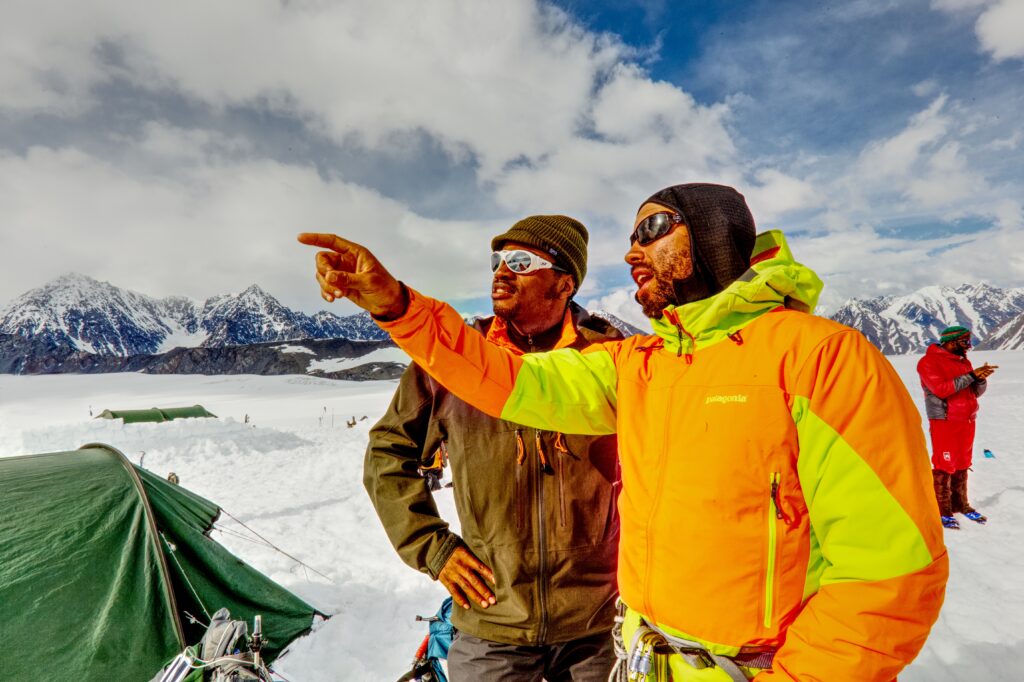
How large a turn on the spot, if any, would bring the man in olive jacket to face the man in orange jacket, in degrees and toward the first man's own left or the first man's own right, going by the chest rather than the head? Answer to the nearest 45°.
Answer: approximately 45° to the first man's own left

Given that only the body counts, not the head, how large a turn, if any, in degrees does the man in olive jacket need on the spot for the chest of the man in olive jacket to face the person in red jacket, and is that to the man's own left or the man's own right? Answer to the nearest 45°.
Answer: approximately 135° to the man's own left

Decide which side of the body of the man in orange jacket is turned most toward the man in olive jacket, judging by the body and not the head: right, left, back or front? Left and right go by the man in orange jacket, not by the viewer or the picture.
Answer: right

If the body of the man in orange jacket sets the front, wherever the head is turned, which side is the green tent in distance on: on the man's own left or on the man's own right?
on the man's own right

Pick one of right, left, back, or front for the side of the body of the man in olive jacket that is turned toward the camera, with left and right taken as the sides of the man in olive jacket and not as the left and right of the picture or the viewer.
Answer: front

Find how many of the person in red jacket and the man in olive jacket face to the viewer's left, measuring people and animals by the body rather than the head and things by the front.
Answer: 0

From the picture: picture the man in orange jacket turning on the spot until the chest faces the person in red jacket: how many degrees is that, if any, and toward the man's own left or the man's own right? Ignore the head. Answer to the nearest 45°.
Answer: approximately 180°

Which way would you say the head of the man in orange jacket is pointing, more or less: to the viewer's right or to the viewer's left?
to the viewer's left

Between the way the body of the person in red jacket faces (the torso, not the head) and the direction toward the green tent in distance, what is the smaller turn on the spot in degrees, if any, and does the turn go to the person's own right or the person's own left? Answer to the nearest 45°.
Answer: approximately 135° to the person's own right

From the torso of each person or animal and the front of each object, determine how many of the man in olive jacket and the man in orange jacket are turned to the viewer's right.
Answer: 0
